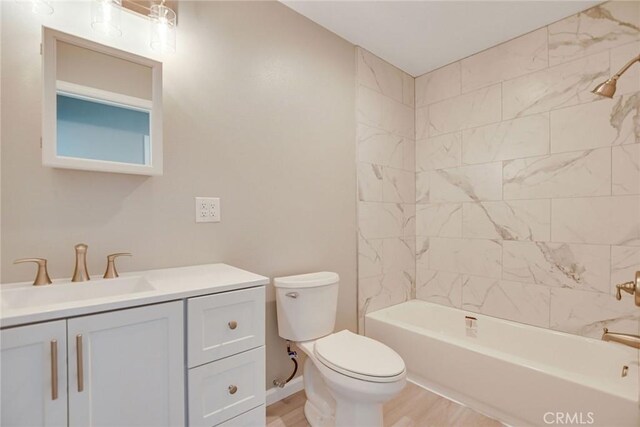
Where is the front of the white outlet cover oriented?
toward the camera

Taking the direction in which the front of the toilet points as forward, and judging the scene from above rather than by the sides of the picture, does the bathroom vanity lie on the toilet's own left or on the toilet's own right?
on the toilet's own right

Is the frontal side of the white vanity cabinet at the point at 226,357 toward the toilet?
no

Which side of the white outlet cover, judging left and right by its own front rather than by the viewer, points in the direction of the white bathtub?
left

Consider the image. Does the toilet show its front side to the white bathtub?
no

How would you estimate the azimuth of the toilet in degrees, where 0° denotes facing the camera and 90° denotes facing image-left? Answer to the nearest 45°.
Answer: approximately 315°

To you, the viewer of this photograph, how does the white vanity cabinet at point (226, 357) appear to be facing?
facing the viewer and to the right of the viewer

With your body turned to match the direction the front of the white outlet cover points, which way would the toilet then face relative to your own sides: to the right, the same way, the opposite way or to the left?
the same way

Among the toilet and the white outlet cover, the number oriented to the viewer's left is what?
0
